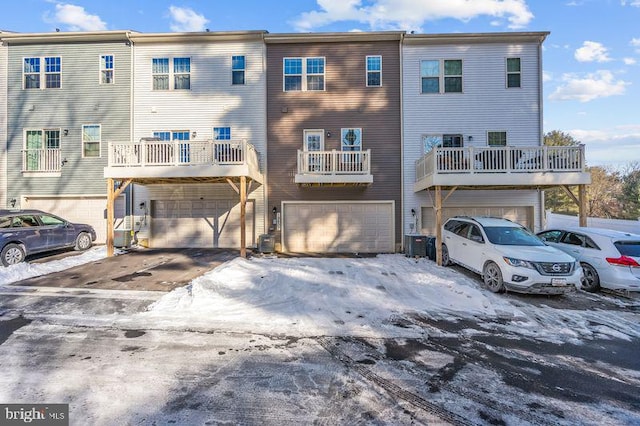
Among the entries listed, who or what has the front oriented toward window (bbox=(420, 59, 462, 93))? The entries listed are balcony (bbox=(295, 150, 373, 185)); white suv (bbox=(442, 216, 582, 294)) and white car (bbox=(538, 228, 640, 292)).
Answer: the white car

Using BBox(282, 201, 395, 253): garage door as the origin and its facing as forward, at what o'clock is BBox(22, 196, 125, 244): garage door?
BBox(22, 196, 125, 244): garage door is roughly at 3 o'clock from BBox(282, 201, 395, 253): garage door.

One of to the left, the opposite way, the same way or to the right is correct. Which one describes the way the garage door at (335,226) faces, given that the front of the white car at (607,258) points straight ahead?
the opposite way

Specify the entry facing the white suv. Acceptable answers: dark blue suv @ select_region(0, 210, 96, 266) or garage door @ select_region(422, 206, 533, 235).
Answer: the garage door

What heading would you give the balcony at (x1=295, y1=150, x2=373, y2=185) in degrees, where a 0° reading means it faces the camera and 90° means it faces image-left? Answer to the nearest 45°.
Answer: approximately 0°
